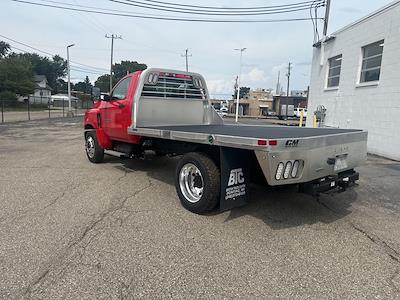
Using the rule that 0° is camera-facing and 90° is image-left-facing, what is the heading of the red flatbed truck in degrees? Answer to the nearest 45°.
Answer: approximately 135°

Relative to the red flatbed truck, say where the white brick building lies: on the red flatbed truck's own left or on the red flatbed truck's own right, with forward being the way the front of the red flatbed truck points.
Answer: on the red flatbed truck's own right

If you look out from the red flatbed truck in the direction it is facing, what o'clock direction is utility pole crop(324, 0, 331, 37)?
The utility pole is roughly at 2 o'clock from the red flatbed truck.
